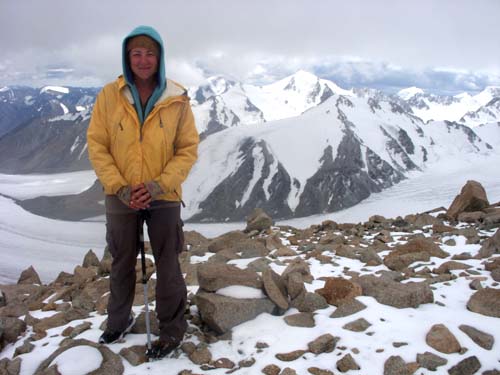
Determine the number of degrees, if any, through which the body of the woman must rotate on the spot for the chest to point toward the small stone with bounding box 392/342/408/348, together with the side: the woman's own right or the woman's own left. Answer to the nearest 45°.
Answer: approximately 90° to the woman's own left

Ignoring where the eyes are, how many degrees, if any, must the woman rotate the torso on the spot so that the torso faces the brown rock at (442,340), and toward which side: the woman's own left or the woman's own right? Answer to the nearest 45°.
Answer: approximately 90° to the woman's own left

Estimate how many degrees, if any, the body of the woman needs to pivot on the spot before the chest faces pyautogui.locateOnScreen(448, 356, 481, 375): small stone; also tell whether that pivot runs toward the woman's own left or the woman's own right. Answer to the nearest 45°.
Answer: approximately 90° to the woman's own left

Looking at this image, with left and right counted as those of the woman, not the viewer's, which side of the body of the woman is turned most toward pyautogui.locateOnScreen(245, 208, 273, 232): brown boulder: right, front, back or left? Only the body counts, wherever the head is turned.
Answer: back

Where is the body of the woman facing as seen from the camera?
toward the camera

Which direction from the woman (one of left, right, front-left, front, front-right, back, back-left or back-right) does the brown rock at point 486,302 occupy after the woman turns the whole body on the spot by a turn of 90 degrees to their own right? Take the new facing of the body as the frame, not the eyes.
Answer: back
